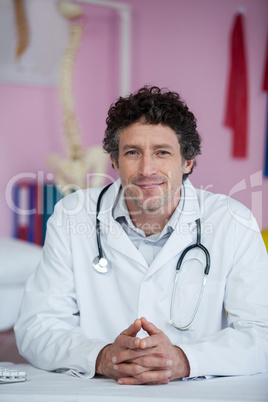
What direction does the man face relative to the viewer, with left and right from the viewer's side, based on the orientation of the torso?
facing the viewer

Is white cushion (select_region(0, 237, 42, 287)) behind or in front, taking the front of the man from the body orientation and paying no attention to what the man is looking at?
behind

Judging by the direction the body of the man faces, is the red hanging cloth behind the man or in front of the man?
behind

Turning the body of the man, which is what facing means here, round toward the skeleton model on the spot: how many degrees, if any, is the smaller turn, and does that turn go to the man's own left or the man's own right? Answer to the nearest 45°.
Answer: approximately 180°
